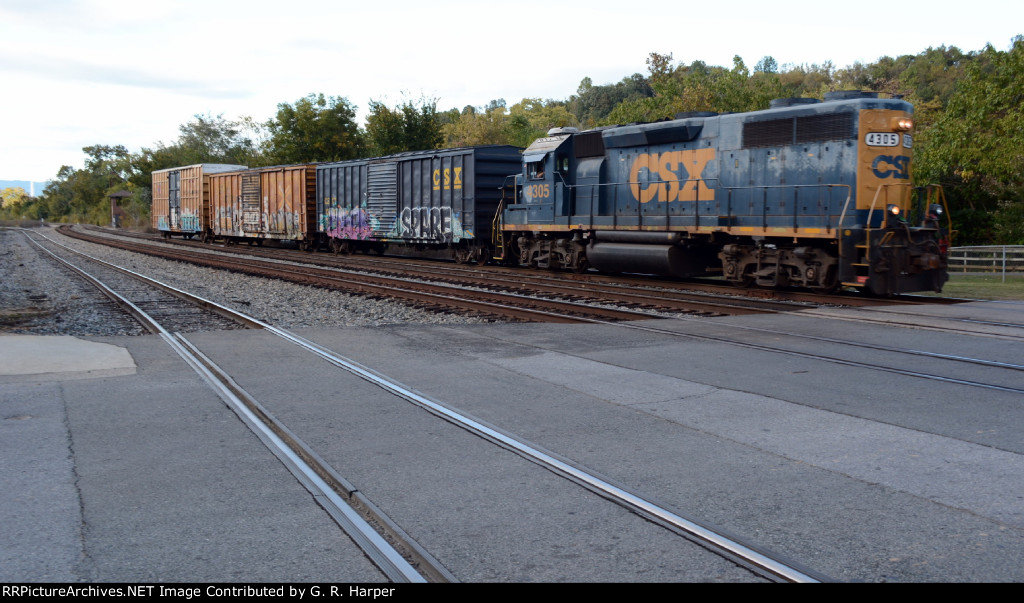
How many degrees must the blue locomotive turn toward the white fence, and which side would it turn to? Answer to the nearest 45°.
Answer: approximately 90° to its left

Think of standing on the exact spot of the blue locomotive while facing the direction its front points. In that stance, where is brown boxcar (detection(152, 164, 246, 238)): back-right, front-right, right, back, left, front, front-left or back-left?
back

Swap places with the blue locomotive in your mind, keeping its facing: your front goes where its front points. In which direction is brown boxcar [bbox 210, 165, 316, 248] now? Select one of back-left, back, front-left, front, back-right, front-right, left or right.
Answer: back

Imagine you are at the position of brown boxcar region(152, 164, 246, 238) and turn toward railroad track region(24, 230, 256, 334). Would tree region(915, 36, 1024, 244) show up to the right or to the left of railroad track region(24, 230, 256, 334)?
left

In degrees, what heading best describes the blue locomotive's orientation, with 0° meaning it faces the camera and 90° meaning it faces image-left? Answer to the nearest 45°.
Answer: approximately 315°

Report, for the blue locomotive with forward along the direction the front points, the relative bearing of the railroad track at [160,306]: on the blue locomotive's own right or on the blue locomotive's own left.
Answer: on the blue locomotive's own right

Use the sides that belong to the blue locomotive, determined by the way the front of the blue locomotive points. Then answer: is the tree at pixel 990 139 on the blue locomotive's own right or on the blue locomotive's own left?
on the blue locomotive's own left

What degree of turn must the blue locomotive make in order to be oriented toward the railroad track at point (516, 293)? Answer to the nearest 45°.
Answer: approximately 135° to its right

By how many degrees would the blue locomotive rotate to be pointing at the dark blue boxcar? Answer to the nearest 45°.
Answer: approximately 180°
